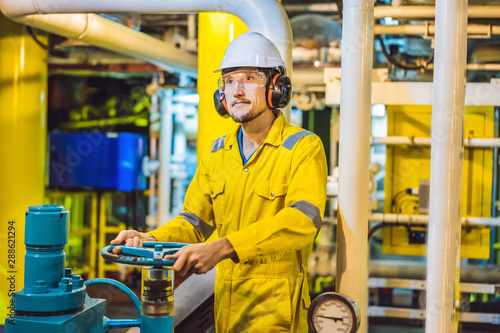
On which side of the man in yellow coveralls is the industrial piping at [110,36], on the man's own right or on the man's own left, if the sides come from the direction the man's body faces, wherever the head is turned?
on the man's own right

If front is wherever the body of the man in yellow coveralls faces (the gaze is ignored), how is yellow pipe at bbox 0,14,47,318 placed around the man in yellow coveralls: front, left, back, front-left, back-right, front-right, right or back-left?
right

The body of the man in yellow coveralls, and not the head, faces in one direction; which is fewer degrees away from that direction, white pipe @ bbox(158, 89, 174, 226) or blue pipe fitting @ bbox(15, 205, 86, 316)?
the blue pipe fitting

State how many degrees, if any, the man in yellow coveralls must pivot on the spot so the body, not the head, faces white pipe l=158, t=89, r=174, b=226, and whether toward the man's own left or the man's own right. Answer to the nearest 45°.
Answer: approximately 135° to the man's own right

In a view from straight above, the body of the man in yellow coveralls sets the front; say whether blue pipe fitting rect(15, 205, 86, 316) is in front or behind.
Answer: in front

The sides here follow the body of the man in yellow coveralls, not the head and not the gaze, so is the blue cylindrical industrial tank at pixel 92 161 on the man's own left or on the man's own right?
on the man's own right

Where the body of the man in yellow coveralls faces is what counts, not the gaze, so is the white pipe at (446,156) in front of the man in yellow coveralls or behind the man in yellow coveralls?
behind
